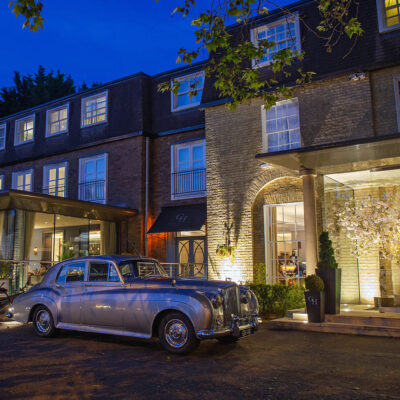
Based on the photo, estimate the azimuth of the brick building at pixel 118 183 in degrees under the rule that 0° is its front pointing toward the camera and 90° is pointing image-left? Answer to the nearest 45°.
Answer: approximately 45°

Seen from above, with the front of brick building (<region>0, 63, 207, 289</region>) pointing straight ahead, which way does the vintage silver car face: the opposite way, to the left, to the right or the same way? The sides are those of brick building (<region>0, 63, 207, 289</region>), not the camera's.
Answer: to the left

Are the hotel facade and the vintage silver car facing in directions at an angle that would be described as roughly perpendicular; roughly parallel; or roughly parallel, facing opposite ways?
roughly perpendicular

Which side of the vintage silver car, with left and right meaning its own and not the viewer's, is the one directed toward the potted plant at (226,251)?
left

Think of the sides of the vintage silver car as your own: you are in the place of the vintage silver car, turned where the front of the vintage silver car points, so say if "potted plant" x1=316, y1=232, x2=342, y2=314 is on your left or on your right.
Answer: on your left

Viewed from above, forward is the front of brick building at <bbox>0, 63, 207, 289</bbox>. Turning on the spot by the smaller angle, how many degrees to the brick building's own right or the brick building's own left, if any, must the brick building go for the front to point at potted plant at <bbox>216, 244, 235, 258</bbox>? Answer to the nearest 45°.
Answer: approximately 90° to the brick building's own left
